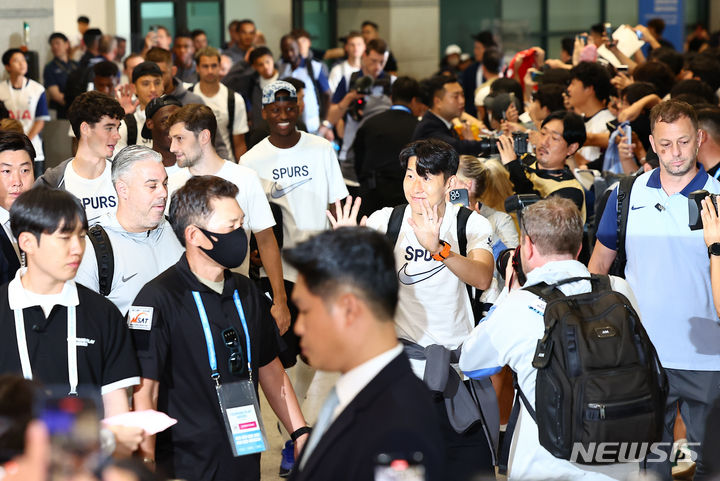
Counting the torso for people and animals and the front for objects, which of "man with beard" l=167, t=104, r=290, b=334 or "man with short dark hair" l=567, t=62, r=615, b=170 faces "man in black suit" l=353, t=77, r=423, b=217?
the man with short dark hair

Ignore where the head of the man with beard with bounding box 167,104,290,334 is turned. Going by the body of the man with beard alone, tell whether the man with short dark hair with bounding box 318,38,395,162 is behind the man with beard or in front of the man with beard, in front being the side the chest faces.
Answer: behind

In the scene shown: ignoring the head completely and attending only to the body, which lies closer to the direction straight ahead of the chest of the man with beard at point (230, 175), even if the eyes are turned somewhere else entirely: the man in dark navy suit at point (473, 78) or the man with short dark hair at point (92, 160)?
the man with short dark hair

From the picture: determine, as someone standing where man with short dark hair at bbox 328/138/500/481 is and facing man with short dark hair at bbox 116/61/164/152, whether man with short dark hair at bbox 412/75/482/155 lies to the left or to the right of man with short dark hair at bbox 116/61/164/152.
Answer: right

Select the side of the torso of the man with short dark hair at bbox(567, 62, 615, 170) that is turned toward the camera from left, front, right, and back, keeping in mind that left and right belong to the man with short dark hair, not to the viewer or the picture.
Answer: left

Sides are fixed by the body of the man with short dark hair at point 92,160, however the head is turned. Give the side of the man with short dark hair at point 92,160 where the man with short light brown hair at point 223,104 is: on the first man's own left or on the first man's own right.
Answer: on the first man's own left

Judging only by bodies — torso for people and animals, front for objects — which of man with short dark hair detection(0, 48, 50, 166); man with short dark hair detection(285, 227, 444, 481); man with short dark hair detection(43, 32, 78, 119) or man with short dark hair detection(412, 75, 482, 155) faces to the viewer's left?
man with short dark hair detection(285, 227, 444, 481)
